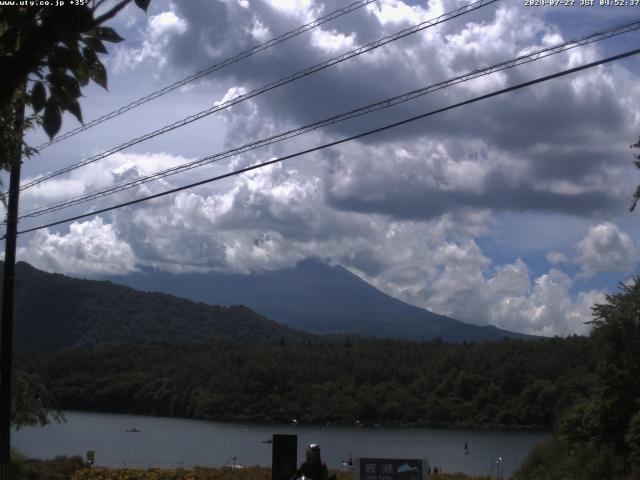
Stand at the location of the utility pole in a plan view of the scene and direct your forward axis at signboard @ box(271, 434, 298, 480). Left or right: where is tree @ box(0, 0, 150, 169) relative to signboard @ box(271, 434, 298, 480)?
right

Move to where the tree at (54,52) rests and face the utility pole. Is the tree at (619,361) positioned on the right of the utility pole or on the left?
right

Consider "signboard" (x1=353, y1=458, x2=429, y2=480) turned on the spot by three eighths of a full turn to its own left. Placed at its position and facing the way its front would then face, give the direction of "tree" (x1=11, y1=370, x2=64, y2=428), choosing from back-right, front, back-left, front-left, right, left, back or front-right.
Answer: left

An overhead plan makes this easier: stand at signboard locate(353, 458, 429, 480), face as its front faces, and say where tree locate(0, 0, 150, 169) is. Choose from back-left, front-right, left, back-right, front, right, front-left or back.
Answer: front

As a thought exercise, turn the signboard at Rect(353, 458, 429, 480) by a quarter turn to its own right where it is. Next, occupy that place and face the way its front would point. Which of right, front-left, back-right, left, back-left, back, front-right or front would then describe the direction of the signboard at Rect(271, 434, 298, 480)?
front-right

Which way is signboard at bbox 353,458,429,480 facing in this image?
toward the camera
